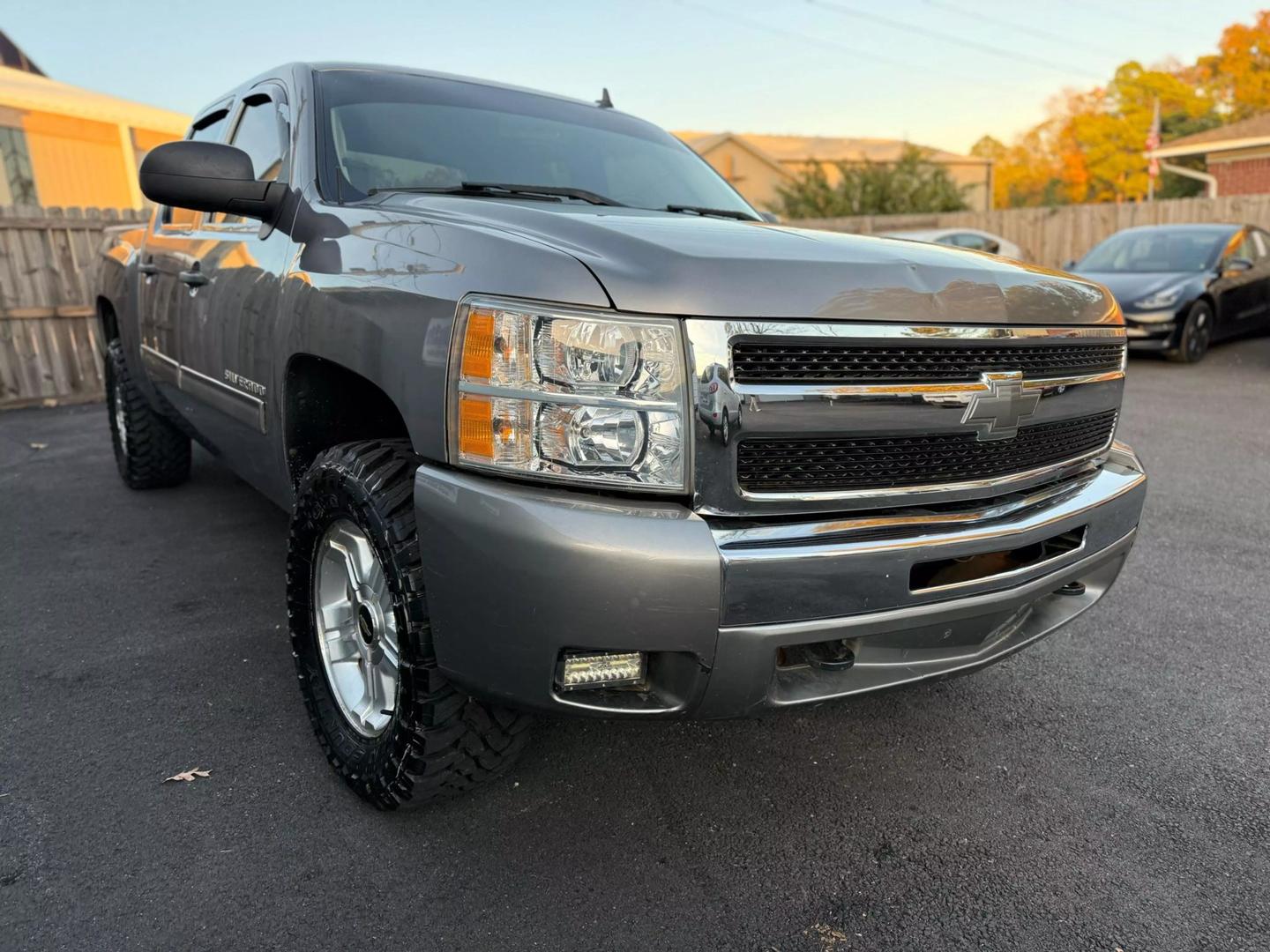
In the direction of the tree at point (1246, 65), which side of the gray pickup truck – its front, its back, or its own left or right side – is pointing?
left

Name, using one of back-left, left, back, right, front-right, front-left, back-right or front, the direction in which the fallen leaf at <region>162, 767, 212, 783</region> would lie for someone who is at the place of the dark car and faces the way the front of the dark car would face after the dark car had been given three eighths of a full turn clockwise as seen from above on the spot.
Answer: back

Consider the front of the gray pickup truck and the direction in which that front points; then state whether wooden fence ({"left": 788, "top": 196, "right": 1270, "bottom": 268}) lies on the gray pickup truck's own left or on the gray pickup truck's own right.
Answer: on the gray pickup truck's own left

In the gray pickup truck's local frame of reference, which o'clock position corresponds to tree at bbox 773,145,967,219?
The tree is roughly at 8 o'clock from the gray pickup truck.

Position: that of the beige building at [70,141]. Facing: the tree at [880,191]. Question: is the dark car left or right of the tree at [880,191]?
right

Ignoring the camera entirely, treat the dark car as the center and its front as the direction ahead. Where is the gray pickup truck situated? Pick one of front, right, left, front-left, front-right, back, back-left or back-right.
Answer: front-left

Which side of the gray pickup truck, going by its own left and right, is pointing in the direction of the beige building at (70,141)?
back

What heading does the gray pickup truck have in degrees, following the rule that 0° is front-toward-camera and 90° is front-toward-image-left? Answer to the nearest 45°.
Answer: approximately 315°

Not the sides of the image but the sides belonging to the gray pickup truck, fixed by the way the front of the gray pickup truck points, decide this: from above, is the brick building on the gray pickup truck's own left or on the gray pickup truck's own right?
on the gray pickup truck's own left

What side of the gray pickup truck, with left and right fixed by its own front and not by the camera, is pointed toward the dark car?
left

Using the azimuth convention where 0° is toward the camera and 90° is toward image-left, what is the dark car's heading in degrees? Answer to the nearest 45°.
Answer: approximately 45°

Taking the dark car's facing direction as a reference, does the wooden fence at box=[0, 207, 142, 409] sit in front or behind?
in front

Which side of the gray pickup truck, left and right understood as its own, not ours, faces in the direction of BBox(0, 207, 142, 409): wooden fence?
back

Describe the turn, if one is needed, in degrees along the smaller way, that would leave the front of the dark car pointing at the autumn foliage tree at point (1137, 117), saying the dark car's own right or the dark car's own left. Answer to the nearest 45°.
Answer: approximately 135° to the dark car's own right

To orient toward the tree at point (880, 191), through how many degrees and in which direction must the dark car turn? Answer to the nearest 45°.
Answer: approximately 90° to its right

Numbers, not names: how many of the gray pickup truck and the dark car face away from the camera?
0

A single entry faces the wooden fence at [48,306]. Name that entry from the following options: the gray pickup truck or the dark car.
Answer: the dark car
